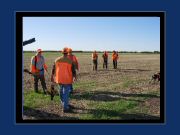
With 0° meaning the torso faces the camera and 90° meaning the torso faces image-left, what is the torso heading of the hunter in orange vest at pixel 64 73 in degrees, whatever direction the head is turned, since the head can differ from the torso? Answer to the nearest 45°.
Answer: approximately 180°

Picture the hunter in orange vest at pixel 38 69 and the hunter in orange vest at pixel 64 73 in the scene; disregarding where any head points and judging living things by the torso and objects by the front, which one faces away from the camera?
the hunter in orange vest at pixel 64 73

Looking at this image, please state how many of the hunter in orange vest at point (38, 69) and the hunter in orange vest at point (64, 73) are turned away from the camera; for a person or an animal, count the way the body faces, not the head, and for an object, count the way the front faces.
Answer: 1

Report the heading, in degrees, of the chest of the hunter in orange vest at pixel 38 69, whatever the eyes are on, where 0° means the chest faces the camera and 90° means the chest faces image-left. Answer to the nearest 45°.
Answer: approximately 315°

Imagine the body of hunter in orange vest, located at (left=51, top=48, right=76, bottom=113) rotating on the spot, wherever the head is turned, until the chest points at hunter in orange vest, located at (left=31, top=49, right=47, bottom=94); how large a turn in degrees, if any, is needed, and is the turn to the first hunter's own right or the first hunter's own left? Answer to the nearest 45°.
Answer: approximately 45° to the first hunter's own left

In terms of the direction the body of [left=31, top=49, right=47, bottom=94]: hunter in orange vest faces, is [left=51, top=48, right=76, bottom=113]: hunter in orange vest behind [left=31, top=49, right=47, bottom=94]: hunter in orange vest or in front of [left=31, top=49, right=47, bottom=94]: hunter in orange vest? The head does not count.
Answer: in front
